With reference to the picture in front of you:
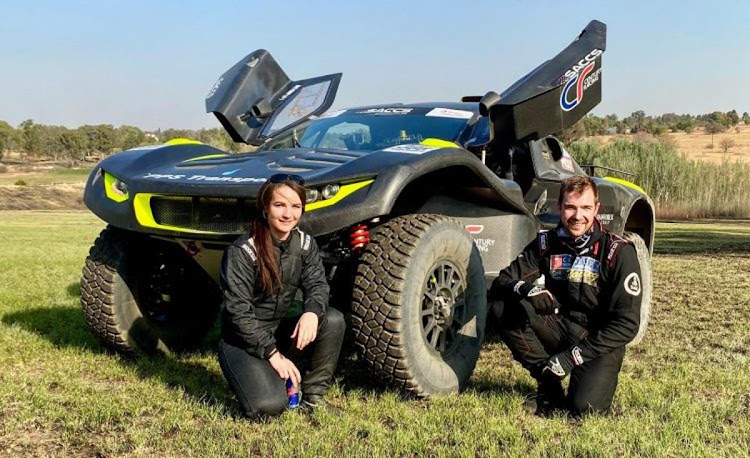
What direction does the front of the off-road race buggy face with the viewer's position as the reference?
facing the viewer and to the left of the viewer
